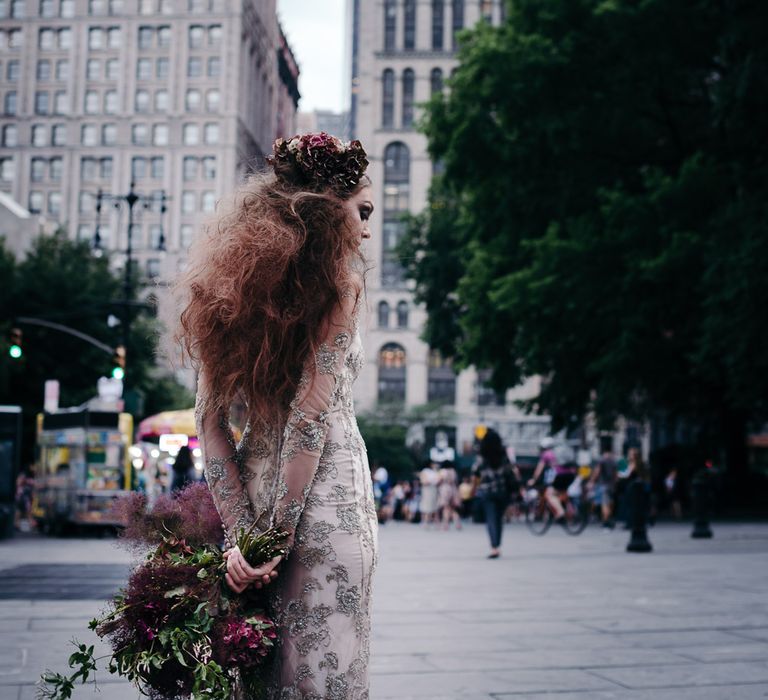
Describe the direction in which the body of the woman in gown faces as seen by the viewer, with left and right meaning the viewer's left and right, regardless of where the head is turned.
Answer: facing away from the viewer and to the right of the viewer

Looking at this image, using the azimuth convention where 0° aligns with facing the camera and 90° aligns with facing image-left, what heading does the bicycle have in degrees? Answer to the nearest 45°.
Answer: approximately 90°

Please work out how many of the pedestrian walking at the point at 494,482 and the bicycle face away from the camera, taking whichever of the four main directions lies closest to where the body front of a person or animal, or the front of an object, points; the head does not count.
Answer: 1

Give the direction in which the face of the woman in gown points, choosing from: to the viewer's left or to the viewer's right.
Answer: to the viewer's right

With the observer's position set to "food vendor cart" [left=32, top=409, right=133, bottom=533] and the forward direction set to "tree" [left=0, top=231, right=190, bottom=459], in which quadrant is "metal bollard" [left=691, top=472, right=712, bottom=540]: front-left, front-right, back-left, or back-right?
back-right

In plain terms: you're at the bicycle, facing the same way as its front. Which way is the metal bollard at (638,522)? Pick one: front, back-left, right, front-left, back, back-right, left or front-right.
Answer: left

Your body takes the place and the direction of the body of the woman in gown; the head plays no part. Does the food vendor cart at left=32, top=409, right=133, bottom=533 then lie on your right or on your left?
on your left

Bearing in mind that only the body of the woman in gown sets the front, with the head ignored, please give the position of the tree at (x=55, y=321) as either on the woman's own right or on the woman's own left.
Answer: on the woman's own left

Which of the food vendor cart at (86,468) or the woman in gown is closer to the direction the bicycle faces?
the food vendor cart

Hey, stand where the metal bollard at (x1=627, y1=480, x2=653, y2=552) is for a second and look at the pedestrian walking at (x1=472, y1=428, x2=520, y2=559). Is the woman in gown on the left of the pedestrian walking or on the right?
left

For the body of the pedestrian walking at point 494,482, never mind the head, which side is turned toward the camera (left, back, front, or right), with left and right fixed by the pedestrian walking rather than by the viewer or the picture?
back
